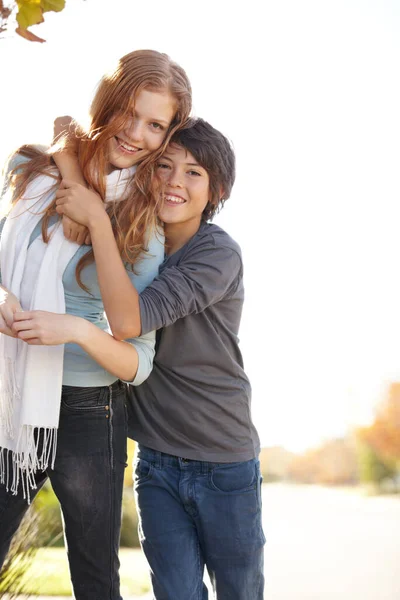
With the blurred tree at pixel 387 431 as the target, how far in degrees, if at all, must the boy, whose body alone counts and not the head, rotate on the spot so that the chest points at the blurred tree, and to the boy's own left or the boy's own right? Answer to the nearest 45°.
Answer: approximately 135° to the boy's own right

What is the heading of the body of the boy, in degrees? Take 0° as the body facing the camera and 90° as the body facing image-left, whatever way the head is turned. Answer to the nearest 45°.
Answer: approximately 45°

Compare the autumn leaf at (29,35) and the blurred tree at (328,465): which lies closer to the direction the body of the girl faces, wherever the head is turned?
the autumn leaf

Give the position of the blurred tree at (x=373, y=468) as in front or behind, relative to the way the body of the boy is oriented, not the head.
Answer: behind

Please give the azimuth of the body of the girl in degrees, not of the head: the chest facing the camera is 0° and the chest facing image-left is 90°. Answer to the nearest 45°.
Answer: approximately 45°

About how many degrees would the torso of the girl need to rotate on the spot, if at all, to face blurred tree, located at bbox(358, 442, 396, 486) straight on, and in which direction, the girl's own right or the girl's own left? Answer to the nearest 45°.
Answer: approximately 180°

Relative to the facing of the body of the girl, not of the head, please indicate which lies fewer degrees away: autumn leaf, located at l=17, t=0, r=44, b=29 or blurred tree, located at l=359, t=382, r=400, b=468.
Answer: the autumn leaf
